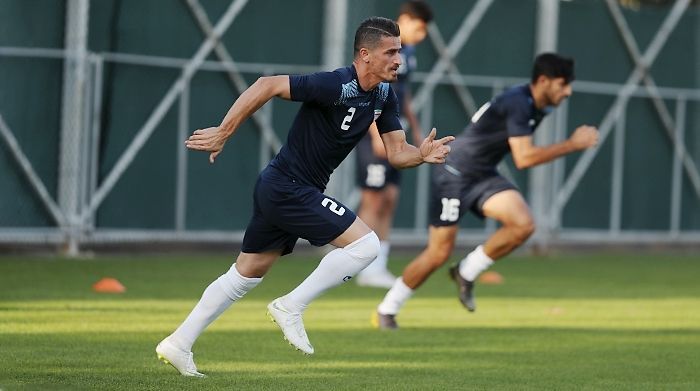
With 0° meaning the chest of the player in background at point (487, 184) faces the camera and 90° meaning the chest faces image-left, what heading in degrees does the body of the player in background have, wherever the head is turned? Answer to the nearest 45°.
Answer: approximately 270°

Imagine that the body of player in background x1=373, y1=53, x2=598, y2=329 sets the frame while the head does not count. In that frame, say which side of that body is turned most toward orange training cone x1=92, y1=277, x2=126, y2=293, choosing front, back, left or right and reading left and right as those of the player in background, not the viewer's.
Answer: back

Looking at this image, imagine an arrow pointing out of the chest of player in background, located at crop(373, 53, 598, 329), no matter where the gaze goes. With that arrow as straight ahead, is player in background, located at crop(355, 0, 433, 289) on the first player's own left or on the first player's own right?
on the first player's own left

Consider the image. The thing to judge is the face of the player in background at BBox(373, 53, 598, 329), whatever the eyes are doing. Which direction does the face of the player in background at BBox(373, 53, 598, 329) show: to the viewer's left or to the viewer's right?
to the viewer's right
